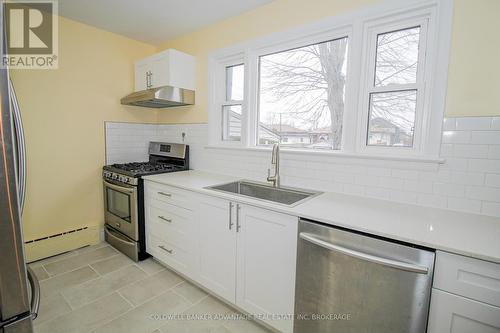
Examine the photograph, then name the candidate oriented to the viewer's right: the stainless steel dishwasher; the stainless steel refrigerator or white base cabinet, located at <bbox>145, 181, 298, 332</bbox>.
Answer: the stainless steel refrigerator

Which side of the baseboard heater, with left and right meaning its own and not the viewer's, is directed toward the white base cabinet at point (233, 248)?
front

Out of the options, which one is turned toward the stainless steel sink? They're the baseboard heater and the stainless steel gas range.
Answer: the baseboard heater

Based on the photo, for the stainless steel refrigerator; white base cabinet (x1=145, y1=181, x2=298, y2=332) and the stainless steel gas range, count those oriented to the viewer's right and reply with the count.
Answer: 1

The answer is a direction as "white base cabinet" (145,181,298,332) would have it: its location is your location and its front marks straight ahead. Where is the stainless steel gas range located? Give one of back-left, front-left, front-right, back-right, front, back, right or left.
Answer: right

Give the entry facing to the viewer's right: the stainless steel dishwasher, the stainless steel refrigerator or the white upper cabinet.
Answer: the stainless steel refrigerator

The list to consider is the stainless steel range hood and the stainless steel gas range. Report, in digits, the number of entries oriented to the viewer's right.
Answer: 0

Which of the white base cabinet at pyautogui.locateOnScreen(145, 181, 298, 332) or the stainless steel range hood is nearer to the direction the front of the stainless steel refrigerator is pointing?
the white base cabinet

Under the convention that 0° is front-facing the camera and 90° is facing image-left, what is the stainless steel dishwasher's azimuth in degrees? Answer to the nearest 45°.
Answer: approximately 45°

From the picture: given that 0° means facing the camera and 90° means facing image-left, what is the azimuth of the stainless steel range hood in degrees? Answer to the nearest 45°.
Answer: approximately 45°

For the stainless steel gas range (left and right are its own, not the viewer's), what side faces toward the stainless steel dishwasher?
left

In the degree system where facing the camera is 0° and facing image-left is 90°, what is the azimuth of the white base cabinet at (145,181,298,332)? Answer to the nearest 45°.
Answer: approximately 45°

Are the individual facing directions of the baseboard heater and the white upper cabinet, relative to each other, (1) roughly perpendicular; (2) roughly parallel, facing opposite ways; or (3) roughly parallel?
roughly perpendicular

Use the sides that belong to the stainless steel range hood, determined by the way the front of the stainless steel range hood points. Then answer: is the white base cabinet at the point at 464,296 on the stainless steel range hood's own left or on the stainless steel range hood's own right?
on the stainless steel range hood's own left

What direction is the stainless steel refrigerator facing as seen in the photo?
to the viewer's right

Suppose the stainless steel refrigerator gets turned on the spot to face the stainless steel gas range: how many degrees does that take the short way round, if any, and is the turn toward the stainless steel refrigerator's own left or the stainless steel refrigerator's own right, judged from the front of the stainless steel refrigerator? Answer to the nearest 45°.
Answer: approximately 45° to the stainless steel refrigerator's own left
